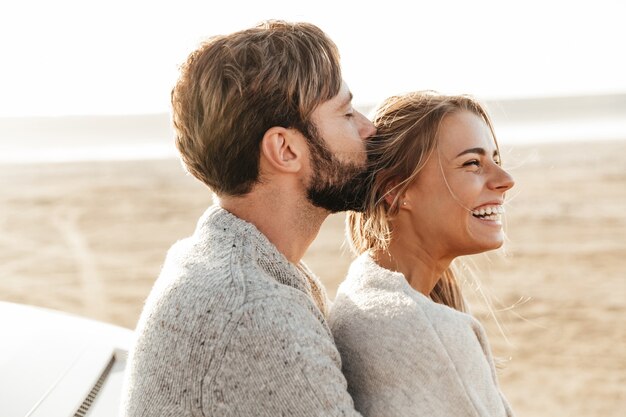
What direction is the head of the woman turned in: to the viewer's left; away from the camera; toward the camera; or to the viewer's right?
to the viewer's right

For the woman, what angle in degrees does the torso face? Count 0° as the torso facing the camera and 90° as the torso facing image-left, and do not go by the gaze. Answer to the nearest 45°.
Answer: approximately 270°

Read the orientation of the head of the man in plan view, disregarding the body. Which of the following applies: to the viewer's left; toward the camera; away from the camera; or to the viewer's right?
to the viewer's right

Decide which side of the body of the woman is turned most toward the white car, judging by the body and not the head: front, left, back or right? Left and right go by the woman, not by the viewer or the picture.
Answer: back
